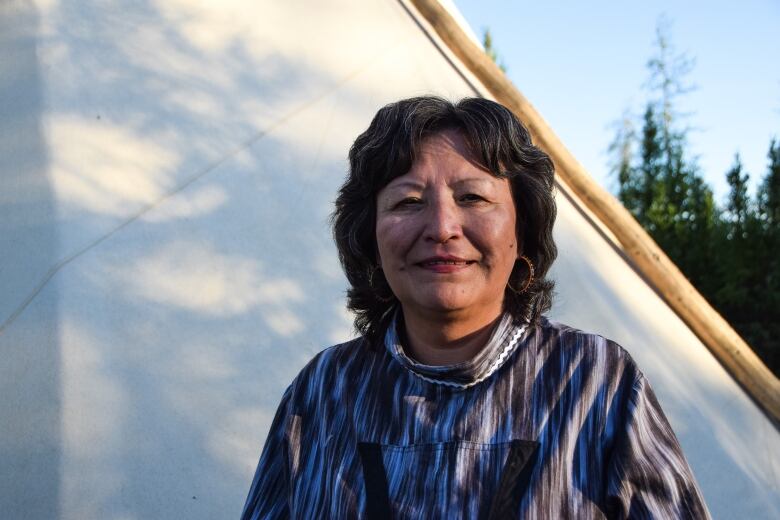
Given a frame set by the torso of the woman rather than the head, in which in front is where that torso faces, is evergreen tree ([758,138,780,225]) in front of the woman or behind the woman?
behind

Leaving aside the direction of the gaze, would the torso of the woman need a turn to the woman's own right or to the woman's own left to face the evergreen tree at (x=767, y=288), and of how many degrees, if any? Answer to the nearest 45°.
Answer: approximately 135° to the woman's own left

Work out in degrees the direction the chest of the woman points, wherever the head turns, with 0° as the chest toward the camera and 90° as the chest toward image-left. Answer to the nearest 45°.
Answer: approximately 0°
